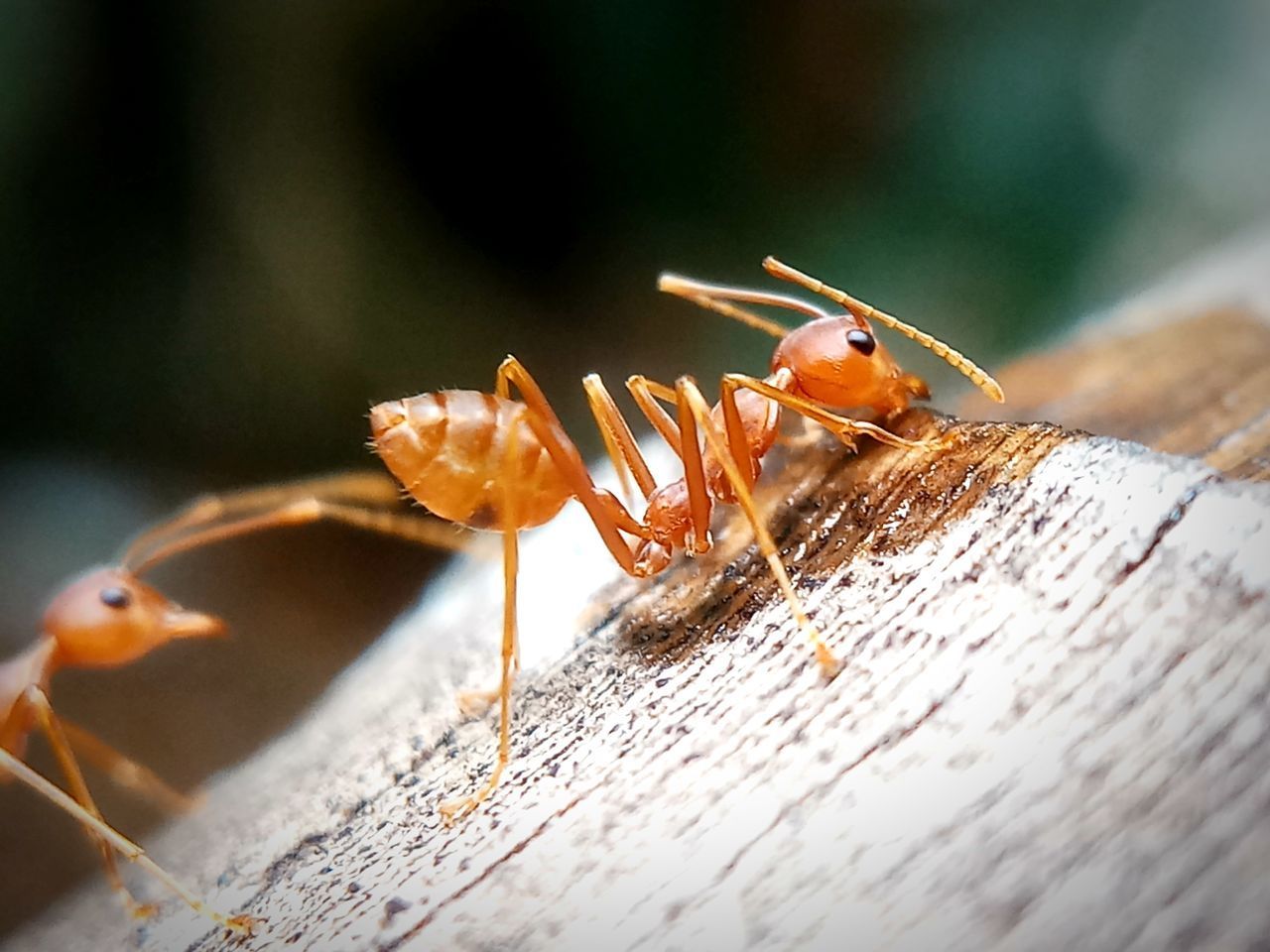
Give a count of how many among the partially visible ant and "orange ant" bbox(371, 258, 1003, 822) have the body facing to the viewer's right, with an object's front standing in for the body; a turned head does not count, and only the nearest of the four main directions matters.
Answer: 2

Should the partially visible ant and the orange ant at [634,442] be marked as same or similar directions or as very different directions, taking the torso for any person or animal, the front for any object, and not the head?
same or similar directions

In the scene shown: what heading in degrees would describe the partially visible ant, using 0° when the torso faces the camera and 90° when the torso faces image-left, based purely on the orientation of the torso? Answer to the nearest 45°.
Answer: approximately 270°

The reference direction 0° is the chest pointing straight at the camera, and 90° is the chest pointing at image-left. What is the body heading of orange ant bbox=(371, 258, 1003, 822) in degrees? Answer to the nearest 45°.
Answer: approximately 270°
